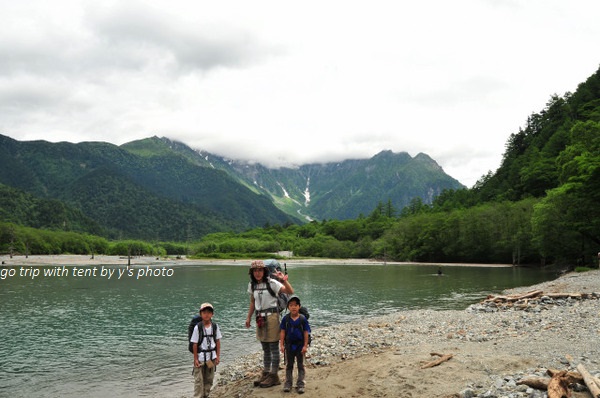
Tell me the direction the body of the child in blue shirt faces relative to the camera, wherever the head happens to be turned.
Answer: toward the camera

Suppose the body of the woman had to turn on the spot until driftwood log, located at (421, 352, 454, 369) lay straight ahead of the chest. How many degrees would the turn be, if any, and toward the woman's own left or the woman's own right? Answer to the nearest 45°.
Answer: approximately 135° to the woman's own left

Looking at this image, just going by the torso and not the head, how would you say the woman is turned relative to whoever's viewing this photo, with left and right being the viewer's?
facing the viewer and to the left of the viewer

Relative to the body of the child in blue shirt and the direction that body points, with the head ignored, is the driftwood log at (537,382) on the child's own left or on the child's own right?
on the child's own left

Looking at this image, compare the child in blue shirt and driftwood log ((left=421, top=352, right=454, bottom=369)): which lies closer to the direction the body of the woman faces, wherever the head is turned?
the child in blue shirt

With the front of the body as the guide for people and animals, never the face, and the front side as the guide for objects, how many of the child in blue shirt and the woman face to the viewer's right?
0

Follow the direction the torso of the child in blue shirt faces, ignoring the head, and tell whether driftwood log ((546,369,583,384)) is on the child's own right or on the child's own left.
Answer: on the child's own left
